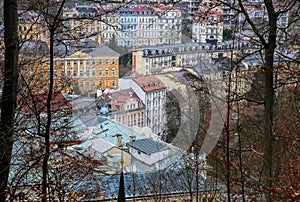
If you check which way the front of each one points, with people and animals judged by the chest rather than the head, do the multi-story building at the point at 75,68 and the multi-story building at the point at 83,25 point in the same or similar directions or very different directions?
same or similar directions

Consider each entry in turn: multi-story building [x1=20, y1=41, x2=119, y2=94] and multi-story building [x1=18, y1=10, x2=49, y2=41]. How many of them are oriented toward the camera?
2

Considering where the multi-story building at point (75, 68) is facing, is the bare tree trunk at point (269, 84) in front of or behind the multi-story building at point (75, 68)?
in front

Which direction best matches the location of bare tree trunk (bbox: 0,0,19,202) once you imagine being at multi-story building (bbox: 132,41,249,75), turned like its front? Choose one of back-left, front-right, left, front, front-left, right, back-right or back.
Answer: front-right

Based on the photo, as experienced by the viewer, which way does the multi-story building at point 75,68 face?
facing the viewer

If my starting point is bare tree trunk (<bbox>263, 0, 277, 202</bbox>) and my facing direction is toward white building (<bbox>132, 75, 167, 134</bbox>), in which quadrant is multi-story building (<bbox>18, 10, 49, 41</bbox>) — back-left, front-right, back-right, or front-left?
front-left

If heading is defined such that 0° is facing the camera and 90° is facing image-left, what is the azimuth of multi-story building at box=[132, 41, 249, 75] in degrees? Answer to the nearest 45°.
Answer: approximately 315°

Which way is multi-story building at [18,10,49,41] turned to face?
toward the camera

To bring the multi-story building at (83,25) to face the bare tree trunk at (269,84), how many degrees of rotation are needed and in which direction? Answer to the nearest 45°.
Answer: approximately 45° to its left
